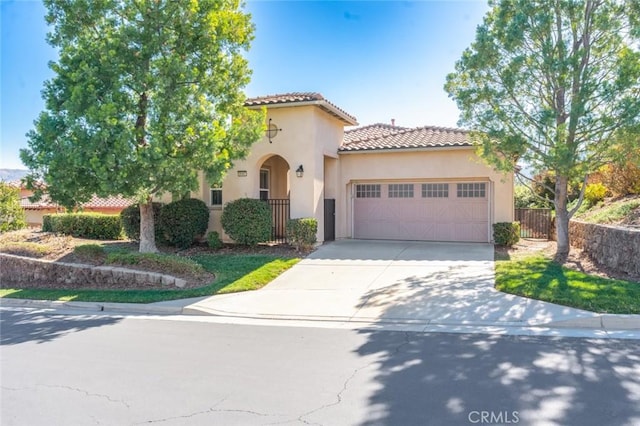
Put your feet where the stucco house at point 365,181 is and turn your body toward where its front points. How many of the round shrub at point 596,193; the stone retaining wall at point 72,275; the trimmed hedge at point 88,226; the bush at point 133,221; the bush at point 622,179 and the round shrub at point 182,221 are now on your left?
2

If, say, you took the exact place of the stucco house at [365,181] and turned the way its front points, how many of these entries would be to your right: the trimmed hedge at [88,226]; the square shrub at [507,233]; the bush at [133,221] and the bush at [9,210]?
3

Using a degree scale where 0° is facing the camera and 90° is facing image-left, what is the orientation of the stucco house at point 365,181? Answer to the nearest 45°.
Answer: approximately 0°

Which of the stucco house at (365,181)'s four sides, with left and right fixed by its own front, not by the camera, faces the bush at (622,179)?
left

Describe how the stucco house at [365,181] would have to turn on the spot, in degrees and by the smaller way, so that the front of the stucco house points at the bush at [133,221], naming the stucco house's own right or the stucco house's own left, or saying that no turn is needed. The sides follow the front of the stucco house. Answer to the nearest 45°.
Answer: approximately 90° to the stucco house's own right

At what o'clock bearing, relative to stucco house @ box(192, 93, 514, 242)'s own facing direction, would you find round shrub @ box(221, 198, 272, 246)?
The round shrub is roughly at 2 o'clock from the stucco house.

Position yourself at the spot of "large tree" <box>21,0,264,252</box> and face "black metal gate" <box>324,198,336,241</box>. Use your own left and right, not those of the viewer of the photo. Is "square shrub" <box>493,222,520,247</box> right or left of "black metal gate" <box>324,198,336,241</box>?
right

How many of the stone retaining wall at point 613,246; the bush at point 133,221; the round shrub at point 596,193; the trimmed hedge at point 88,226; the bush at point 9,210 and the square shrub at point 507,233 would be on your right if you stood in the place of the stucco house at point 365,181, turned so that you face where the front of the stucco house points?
3

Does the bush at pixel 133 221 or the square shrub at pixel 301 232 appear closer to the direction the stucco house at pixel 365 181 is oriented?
the square shrub

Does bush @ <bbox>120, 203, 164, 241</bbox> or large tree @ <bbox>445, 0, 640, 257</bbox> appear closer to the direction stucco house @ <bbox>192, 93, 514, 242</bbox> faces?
the large tree

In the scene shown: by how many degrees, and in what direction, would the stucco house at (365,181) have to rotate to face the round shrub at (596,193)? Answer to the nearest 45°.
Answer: approximately 90° to its left

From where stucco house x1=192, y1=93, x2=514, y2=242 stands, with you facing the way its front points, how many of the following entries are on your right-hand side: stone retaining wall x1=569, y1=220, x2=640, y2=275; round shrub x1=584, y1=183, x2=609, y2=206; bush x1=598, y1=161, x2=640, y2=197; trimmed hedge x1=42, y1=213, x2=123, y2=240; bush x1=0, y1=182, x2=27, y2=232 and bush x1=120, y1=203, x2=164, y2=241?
3

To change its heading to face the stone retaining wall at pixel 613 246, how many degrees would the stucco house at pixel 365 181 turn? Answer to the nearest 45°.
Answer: approximately 45° to its left

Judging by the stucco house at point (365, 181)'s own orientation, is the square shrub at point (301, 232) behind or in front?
in front

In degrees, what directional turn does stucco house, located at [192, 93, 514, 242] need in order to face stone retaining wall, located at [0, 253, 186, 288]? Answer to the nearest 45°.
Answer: approximately 45° to its right
